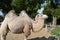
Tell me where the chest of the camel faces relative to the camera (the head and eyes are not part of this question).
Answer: to the viewer's right
